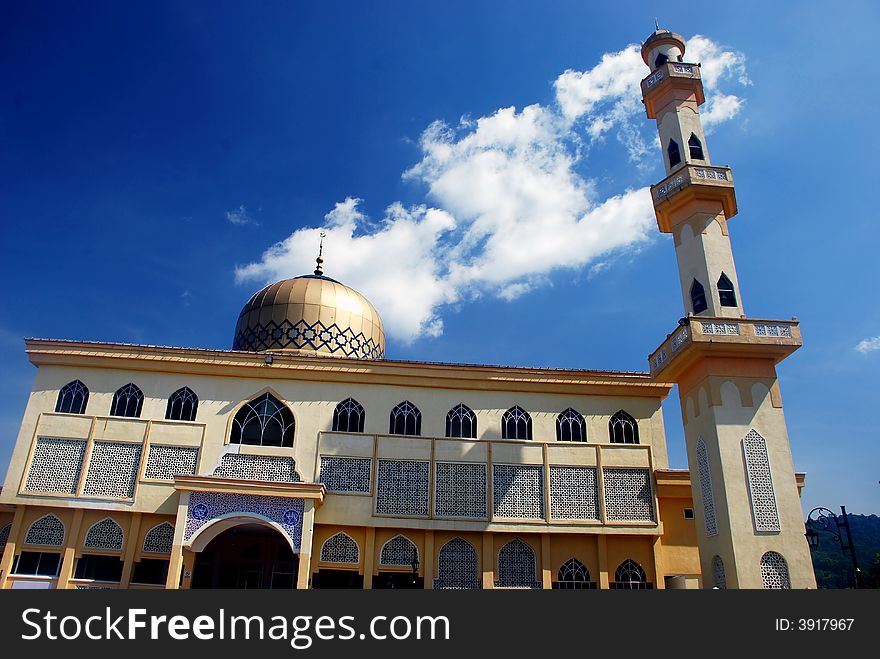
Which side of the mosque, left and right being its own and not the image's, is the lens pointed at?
front

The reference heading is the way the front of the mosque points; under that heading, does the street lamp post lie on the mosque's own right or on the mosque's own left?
on the mosque's own left
